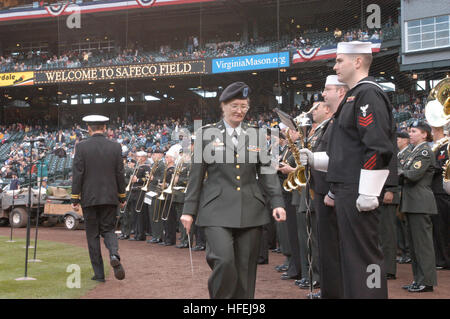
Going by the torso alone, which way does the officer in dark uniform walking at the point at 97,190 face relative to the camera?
away from the camera

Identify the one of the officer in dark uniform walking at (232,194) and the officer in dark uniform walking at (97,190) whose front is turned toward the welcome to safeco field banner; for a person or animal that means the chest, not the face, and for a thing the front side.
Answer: the officer in dark uniform walking at (97,190)

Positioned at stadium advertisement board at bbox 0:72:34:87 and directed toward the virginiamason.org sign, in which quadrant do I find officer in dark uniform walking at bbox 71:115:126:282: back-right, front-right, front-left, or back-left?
front-right

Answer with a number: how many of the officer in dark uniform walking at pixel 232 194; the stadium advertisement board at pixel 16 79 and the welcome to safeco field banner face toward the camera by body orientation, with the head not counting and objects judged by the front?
3

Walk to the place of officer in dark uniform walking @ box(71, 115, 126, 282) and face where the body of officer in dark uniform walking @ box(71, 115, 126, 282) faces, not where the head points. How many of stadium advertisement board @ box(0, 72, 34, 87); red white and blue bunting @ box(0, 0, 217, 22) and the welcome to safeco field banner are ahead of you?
3

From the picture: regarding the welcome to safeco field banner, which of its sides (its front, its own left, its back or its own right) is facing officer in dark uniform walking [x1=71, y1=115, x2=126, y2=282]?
front

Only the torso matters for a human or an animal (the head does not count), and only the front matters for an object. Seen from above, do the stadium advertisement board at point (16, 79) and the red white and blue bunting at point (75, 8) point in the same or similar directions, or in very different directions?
same or similar directions

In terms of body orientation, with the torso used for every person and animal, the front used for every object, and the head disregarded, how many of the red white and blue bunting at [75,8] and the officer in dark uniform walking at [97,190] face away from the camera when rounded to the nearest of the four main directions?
1

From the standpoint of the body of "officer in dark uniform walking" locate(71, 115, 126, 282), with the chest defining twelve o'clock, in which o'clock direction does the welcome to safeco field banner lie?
The welcome to safeco field banner is roughly at 12 o'clock from the officer in dark uniform walking.

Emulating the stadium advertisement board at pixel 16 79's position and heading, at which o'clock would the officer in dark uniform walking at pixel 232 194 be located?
The officer in dark uniform walking is roughly at 12 o'clock from the stadium advertisement board.

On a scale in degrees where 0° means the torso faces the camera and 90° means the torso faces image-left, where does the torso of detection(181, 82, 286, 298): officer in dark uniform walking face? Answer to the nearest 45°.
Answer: approximately 0°

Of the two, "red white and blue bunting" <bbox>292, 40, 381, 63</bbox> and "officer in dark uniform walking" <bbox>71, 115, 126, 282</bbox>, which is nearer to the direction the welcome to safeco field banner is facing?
the officer in dark uniform walking

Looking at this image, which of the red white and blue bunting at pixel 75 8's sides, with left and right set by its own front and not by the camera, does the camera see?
front

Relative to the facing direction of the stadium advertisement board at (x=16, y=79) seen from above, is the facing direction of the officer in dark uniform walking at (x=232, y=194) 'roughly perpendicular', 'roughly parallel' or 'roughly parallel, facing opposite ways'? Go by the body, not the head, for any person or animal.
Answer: roughly parallel

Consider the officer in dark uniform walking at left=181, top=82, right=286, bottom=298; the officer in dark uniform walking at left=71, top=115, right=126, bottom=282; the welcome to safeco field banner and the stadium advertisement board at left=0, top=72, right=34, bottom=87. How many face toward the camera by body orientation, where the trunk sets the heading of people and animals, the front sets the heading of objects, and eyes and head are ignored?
3

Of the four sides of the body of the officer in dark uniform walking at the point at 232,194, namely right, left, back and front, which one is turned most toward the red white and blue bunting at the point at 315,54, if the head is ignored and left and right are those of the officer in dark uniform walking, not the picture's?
back

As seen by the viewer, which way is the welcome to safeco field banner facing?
toward the camera
